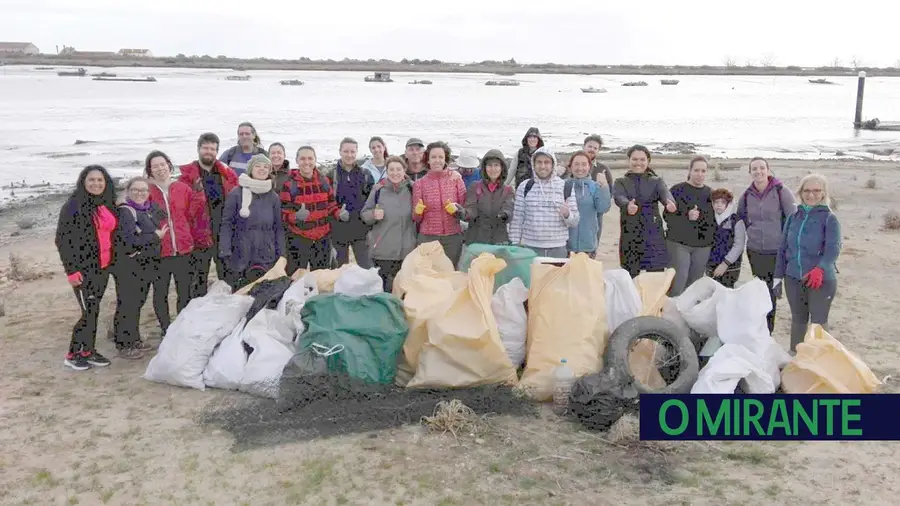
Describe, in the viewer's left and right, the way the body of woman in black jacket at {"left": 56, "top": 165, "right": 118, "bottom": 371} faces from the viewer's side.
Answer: facing the viewer and to the right of the viewer

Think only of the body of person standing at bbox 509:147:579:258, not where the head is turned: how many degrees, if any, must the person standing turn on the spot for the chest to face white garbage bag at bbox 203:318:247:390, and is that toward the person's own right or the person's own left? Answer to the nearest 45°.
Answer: approximately 45° to the person's own right

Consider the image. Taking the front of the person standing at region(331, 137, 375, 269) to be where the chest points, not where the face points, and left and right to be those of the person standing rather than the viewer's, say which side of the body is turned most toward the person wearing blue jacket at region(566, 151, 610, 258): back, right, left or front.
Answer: left

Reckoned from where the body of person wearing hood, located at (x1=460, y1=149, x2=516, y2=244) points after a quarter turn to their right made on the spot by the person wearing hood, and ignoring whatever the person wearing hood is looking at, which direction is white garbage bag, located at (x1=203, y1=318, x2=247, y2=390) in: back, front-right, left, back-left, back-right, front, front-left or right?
front-left

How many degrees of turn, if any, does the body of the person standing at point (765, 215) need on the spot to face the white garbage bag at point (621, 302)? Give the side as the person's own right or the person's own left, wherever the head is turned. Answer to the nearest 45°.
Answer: approximately 45° to the person's own right

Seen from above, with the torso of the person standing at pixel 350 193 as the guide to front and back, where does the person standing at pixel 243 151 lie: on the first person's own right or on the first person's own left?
on the first person's own right

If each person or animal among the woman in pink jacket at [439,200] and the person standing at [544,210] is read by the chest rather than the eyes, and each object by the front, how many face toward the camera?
2

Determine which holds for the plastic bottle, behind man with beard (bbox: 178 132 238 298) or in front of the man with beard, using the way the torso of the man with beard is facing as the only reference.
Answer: in front
